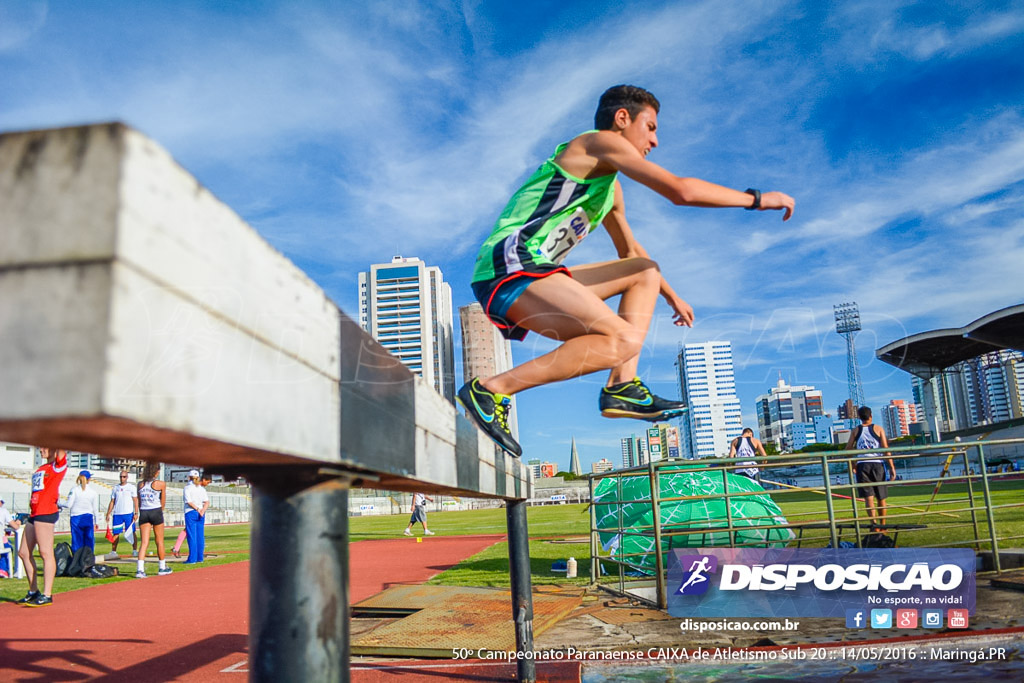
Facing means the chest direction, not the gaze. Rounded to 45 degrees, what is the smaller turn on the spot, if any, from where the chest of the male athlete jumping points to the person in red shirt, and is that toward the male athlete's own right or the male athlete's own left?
approximately 135° to the male athlete's own left

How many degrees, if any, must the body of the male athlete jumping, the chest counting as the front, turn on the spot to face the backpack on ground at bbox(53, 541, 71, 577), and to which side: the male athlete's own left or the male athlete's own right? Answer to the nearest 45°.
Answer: approximately 135° to the male athlete's own left

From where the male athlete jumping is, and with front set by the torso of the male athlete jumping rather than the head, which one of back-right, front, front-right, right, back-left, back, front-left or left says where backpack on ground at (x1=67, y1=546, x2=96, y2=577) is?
back-left

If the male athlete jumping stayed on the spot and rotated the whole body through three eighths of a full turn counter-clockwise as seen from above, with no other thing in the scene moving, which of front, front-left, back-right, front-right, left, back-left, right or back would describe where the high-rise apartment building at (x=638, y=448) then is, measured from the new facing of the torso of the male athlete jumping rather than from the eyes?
front-right

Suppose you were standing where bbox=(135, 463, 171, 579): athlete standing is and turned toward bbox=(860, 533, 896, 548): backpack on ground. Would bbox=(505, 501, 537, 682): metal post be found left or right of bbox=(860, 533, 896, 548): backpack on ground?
right

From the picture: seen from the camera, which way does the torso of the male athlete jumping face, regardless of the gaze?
to the viewer's right

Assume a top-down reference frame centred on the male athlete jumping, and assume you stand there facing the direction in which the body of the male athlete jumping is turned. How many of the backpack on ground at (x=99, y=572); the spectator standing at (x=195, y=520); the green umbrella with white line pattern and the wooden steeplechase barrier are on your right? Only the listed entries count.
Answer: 1

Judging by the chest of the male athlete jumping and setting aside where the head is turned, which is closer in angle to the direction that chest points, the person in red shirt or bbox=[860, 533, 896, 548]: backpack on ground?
the backpack on ground

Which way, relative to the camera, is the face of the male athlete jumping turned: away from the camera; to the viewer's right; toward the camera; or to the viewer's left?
to the viewer's right

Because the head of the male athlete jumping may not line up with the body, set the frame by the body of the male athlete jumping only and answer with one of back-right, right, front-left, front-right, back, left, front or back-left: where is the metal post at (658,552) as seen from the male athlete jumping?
left

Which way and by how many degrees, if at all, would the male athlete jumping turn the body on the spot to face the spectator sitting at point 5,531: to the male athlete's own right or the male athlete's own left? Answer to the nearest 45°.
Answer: approximately 135° to the male athlete's own left
